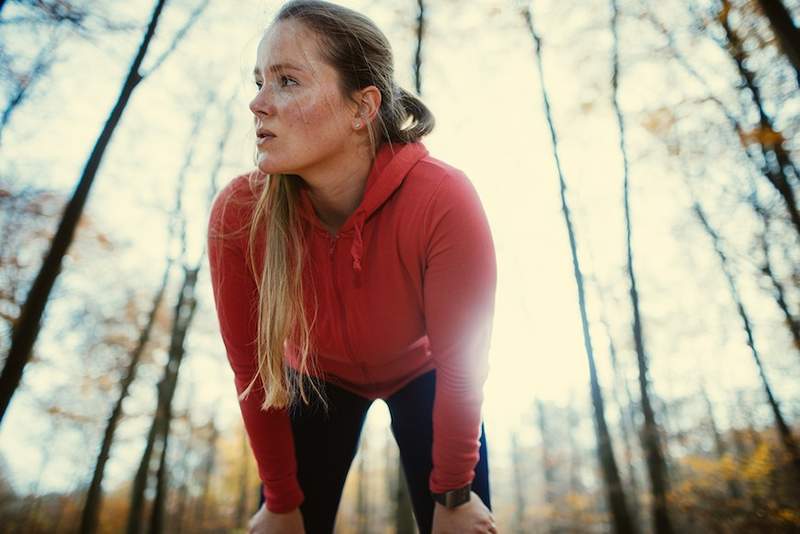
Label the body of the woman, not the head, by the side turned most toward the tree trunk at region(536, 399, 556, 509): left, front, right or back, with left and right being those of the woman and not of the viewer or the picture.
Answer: back

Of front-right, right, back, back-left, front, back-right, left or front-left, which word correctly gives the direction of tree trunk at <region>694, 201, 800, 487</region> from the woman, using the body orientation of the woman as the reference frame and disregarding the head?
back-left

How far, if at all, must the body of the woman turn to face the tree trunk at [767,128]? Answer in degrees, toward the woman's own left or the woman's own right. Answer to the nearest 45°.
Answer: approximately 135° to the woman's own left

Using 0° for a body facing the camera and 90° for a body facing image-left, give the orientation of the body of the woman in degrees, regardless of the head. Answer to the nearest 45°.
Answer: approximately 0°

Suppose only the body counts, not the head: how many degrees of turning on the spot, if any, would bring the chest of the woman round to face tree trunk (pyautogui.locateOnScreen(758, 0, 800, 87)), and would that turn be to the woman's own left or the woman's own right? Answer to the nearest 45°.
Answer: approximately 90° to the woman's own left

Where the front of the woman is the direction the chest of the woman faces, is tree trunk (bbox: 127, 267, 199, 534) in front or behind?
behind

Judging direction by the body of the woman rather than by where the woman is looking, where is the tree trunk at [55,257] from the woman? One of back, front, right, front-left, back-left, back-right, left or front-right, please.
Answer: back-right
